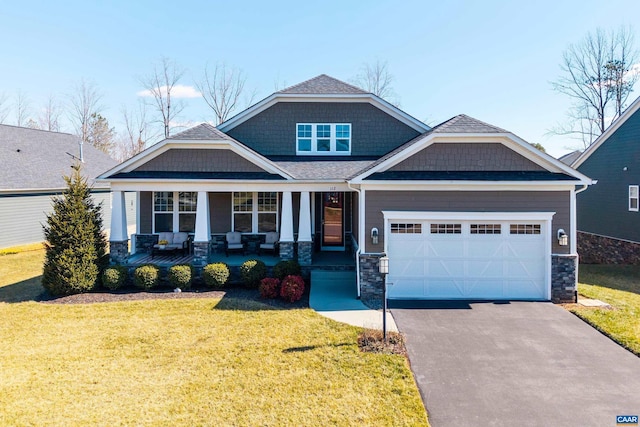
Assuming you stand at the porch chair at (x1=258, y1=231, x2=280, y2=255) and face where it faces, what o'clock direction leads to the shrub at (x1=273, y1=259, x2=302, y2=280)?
The shrub is roughly at 10 o'clock from the porch chair.

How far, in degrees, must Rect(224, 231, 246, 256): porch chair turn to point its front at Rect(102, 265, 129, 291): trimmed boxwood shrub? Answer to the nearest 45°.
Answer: approximately 45° to its right

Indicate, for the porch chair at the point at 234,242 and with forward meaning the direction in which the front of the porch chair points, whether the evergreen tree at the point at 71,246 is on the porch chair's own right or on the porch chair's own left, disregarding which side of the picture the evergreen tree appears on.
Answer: on the porch chair's own right

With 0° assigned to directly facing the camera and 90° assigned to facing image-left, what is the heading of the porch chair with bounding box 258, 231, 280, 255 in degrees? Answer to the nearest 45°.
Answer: approximately 45°

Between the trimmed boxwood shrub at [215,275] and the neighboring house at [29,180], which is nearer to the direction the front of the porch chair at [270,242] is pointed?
the trimmed boxwood shrub

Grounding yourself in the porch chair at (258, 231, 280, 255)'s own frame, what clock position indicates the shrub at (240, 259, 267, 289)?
The shrub is roughly at 11 o'clock from the porch chair.

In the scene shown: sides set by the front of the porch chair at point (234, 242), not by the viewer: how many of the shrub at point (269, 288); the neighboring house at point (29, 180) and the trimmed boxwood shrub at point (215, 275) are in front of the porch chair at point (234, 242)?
2

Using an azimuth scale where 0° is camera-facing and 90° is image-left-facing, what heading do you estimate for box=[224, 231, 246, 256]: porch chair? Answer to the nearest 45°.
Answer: approximately 0°

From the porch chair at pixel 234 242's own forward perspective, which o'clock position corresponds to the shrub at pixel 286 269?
The shrub is roughly at 11 o'clock from the porch chair.
